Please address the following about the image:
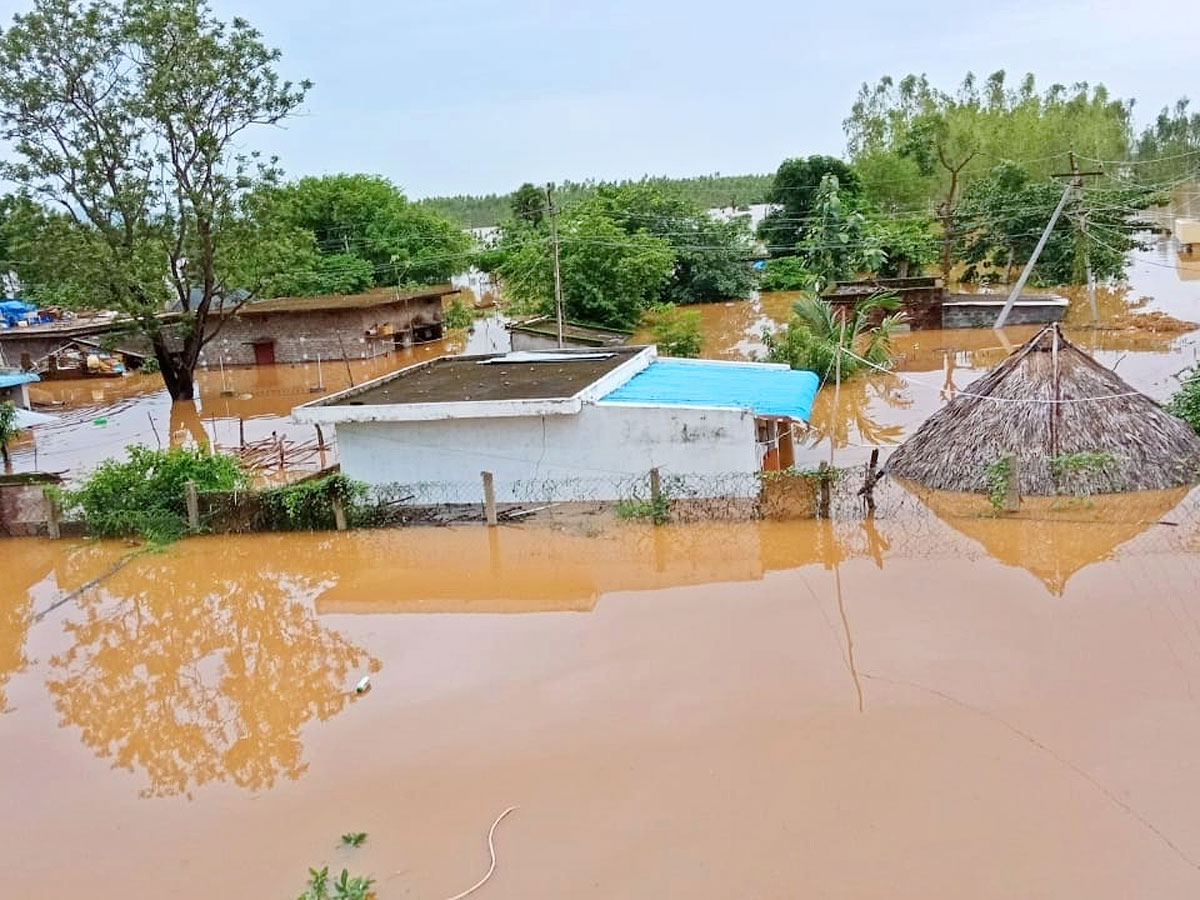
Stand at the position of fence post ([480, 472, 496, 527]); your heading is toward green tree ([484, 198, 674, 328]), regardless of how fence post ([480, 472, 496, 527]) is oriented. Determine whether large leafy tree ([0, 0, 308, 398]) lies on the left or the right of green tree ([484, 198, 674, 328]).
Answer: left

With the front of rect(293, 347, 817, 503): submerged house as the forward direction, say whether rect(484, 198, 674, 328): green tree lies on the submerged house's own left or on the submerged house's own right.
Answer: on the submerged house's own left

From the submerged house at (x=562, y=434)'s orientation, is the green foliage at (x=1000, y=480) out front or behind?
out front

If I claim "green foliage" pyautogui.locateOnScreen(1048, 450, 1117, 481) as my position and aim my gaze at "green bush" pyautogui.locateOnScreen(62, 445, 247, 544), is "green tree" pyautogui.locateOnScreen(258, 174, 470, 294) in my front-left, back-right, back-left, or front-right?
front-right

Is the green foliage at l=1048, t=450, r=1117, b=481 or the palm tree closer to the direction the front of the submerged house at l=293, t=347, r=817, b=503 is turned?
the green foliage

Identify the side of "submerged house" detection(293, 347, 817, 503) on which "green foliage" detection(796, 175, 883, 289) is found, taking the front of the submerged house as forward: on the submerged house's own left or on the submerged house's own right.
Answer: on the submerged house's own left
